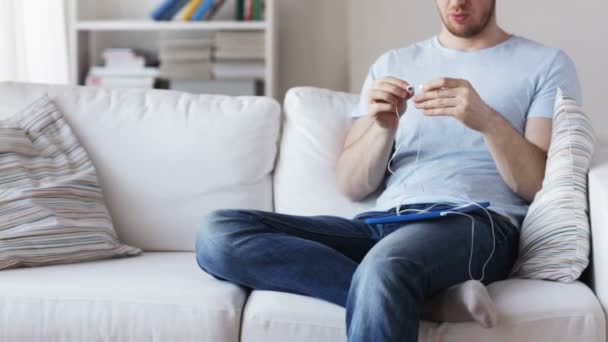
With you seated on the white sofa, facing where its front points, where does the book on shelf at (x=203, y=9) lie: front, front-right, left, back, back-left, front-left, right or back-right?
back

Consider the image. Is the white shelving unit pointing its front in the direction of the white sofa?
yes

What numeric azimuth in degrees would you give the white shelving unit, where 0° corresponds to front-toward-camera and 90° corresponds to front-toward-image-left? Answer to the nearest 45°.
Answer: approximately 0°

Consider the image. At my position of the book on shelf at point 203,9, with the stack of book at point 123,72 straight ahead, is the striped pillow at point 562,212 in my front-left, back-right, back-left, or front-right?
back-left

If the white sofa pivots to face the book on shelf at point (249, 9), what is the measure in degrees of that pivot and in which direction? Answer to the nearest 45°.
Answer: approximately 180°

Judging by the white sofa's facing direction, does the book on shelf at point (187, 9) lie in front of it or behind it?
behind

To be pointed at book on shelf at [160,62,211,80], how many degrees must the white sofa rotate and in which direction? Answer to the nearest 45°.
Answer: approximately 180°

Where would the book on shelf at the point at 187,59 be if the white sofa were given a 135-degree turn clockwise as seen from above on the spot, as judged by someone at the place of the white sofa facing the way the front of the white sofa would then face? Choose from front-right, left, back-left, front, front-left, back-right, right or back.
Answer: front-right

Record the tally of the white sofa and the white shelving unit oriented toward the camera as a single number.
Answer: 2

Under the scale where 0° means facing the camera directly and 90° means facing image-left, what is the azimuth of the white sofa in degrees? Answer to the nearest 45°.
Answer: approximately 0°
